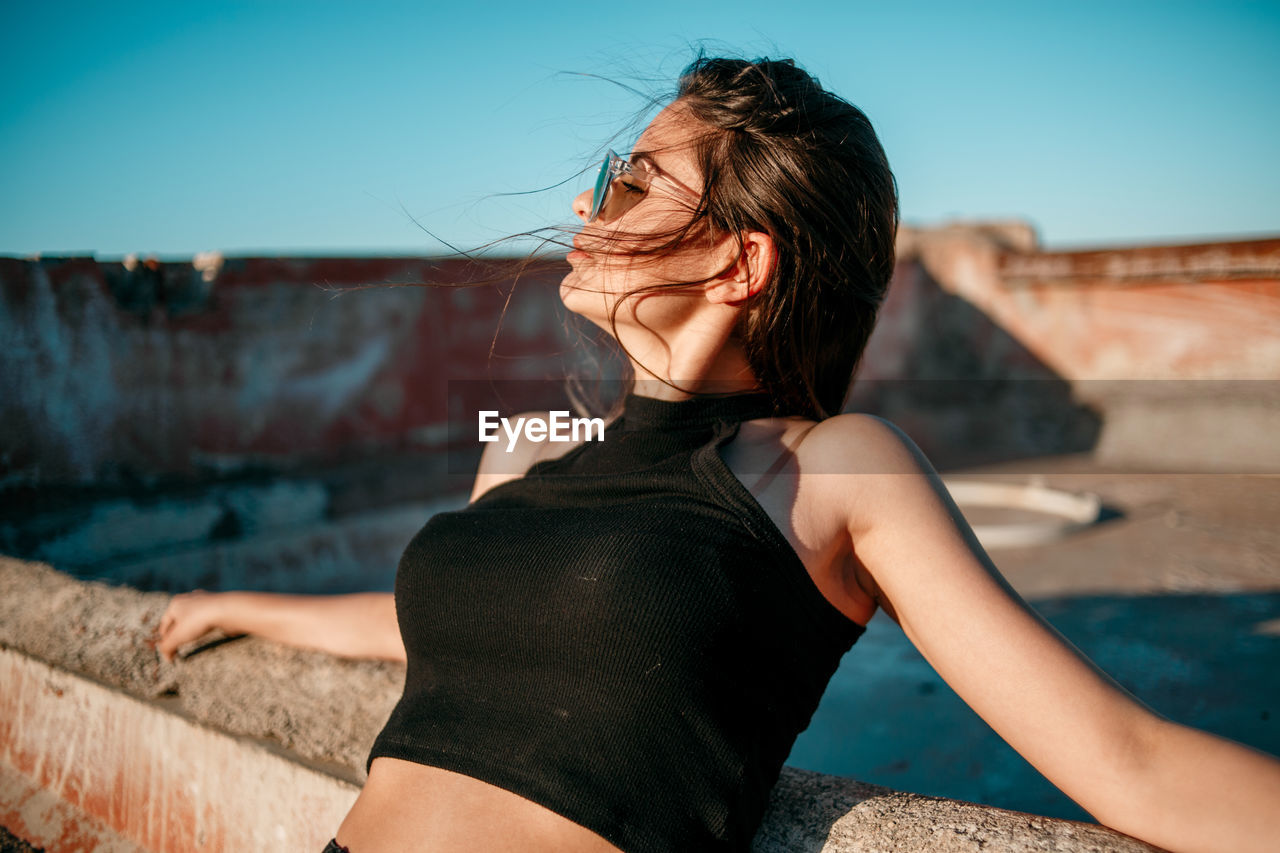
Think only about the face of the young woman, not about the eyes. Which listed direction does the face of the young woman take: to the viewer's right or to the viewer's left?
to the viewer's left

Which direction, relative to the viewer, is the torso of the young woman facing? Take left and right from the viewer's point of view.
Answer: facing the viewer and to the left of the viewer
